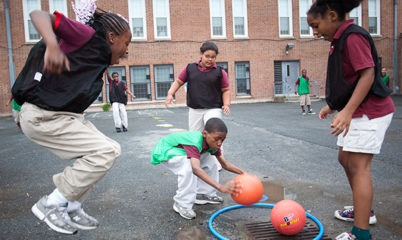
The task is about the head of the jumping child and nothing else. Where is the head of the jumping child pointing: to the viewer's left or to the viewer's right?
to the viewer's right

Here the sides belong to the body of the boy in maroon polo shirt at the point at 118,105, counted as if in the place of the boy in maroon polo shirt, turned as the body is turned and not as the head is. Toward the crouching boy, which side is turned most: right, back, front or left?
front

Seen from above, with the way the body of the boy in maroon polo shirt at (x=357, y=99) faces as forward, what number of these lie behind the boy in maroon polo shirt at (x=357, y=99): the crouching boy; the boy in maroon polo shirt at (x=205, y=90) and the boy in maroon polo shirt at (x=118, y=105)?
0

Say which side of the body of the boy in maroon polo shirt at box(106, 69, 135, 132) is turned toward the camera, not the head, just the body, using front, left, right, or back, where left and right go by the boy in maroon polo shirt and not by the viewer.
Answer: front

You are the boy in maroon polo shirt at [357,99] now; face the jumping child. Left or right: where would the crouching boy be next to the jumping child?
right

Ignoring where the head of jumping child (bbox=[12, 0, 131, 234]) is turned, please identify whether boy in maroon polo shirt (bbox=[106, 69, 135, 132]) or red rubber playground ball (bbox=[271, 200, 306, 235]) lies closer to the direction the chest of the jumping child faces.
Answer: the red rubber playground ball

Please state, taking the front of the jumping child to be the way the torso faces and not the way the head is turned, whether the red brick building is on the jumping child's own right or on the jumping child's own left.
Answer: on the jumping child's own left

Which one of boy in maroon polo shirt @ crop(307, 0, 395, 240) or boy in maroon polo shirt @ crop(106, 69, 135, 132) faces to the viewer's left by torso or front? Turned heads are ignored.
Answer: boy in maroon polo shirt @ crop(307, 0, 395, 240)

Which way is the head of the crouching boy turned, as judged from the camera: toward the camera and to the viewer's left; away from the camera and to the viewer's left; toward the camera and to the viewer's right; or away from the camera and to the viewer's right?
toward the camera and to the viewer's right

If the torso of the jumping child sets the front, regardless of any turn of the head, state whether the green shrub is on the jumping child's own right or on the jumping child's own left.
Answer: on the jumping child's own left

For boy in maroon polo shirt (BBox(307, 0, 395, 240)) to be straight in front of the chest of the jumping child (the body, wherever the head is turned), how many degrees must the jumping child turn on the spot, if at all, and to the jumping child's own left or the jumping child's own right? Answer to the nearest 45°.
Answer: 0° — they already face them

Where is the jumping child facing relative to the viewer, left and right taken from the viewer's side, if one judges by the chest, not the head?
facing to the right of the viewer

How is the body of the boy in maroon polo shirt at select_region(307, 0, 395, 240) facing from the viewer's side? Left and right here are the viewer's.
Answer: facing to the left of the viewer

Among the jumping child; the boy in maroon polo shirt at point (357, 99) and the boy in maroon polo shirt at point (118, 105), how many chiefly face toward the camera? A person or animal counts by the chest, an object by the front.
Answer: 1

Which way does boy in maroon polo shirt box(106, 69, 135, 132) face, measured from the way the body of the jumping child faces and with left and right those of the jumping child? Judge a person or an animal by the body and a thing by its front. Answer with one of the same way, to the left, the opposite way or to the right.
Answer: to the right

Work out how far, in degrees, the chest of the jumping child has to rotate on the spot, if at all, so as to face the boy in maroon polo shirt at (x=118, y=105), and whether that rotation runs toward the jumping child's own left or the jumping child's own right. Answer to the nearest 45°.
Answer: approximately 90° to the jumping child's own left

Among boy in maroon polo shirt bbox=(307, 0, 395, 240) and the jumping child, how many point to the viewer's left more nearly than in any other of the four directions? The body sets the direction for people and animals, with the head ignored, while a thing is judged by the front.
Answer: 1

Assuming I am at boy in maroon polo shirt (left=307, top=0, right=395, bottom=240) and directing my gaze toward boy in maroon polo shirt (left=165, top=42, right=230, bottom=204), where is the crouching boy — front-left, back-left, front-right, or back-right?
front-left

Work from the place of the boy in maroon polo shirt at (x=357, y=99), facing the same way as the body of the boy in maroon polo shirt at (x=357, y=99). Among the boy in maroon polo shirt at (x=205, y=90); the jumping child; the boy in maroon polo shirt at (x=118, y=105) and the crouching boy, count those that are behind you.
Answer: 0

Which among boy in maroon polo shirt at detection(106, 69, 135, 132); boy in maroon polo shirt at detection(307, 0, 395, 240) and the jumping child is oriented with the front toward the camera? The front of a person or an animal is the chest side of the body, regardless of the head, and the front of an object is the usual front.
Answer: boy in maroon polo shirt at detection(106, 69, 135, 132)

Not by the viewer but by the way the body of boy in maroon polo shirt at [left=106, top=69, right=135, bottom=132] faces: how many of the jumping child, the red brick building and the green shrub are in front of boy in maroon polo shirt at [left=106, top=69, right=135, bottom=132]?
1
